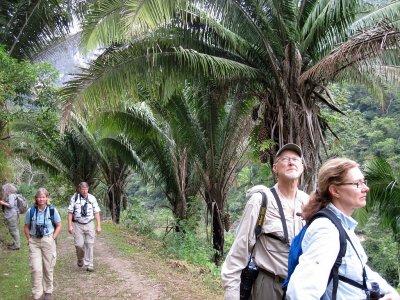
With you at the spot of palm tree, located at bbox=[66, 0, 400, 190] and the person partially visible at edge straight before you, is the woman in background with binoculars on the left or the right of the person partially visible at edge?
left

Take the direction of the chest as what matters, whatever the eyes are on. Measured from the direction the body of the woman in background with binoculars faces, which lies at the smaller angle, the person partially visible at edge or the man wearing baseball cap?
the man wearing baseball cap

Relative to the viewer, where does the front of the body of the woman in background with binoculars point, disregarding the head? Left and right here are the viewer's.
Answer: facing the viewer

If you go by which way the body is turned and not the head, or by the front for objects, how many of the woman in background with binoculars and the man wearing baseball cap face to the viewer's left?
0

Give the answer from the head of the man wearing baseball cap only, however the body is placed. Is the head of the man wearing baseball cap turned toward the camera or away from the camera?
toward the camera

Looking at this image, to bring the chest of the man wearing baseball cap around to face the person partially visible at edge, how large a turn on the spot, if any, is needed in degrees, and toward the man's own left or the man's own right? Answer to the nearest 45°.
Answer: approximately 180°

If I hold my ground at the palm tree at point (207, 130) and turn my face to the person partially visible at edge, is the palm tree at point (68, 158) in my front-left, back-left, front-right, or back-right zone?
front-right

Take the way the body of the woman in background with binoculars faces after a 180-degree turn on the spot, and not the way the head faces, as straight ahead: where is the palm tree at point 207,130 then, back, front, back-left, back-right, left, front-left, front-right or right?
front-right

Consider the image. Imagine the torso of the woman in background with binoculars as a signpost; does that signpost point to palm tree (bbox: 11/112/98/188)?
no

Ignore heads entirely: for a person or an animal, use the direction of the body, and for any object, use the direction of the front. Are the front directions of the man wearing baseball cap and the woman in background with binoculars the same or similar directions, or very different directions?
same or similar directions

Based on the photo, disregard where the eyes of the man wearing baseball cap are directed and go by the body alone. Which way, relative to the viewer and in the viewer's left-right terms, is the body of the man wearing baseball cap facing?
facing the viewer and to the right of the viewer

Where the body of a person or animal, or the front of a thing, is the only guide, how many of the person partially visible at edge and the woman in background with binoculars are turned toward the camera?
1
